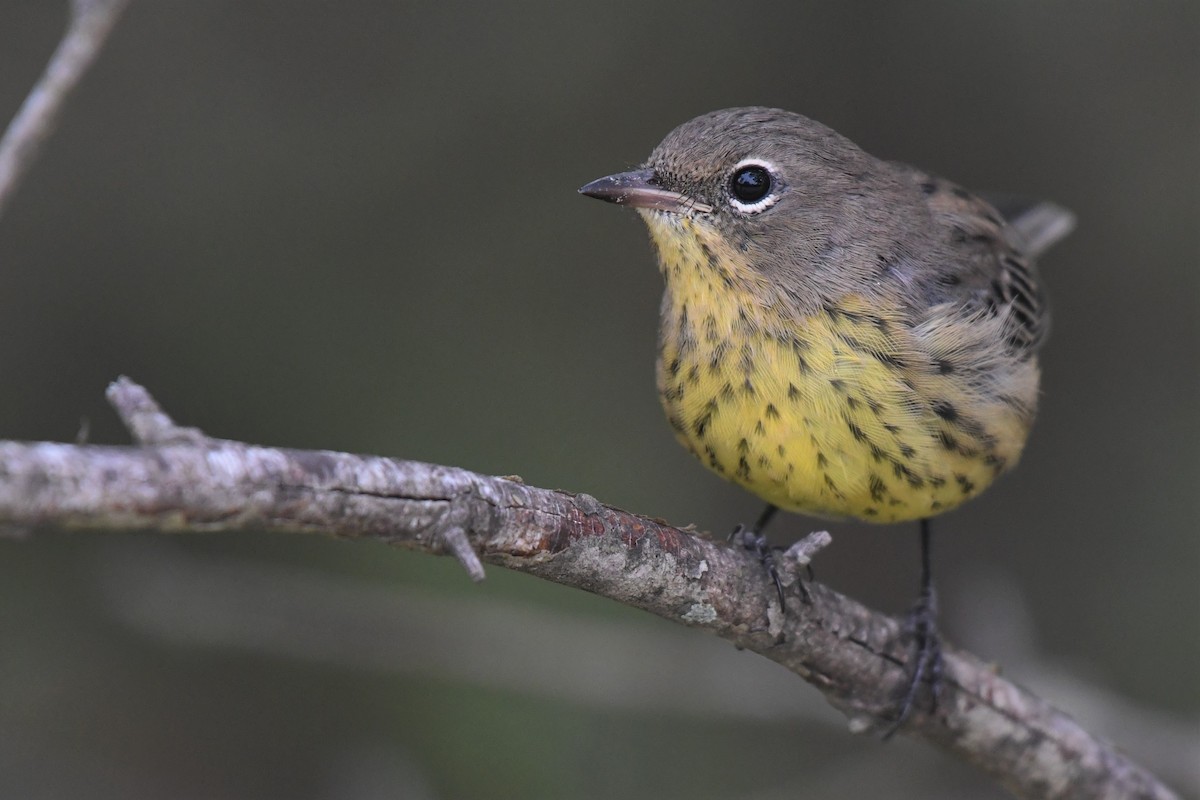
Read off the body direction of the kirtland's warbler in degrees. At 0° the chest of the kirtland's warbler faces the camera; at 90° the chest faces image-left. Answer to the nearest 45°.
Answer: approximately 45°
